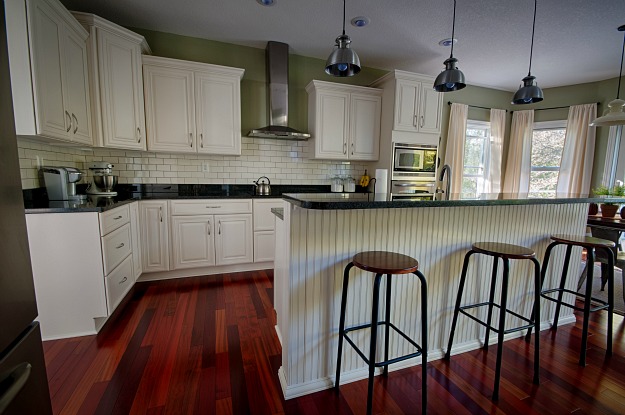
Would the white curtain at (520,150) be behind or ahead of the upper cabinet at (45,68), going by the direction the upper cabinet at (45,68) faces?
ahead

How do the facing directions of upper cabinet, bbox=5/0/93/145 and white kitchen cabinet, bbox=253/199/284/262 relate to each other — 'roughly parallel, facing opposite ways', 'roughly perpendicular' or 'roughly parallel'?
roughly perpendicular

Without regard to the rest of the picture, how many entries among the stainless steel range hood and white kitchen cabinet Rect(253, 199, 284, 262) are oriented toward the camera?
2

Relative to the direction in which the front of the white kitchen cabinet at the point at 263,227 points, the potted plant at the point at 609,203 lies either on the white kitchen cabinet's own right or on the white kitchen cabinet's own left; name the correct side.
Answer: on the white kitchen cabinet's own left

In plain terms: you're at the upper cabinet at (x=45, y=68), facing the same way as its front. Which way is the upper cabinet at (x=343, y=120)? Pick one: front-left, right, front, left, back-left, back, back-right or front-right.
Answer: front-left

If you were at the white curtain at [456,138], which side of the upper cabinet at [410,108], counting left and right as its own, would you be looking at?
left

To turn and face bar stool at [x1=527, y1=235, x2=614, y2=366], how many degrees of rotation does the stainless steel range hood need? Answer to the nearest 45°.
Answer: approximately 45° to its left

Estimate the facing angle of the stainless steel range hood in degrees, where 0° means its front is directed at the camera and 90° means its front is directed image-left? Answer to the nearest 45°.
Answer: approximately 0°

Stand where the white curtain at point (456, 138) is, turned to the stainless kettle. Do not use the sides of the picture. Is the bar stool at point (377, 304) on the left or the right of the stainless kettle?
left

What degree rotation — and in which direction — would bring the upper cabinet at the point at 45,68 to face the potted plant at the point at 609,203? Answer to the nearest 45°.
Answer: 0° — it already faces it

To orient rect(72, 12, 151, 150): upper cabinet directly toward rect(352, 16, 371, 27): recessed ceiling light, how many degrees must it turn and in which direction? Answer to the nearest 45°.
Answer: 0° — it already faces it

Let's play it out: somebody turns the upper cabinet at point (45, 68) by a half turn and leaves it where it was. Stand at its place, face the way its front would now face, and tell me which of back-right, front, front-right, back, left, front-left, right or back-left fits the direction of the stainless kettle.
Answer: back-right
